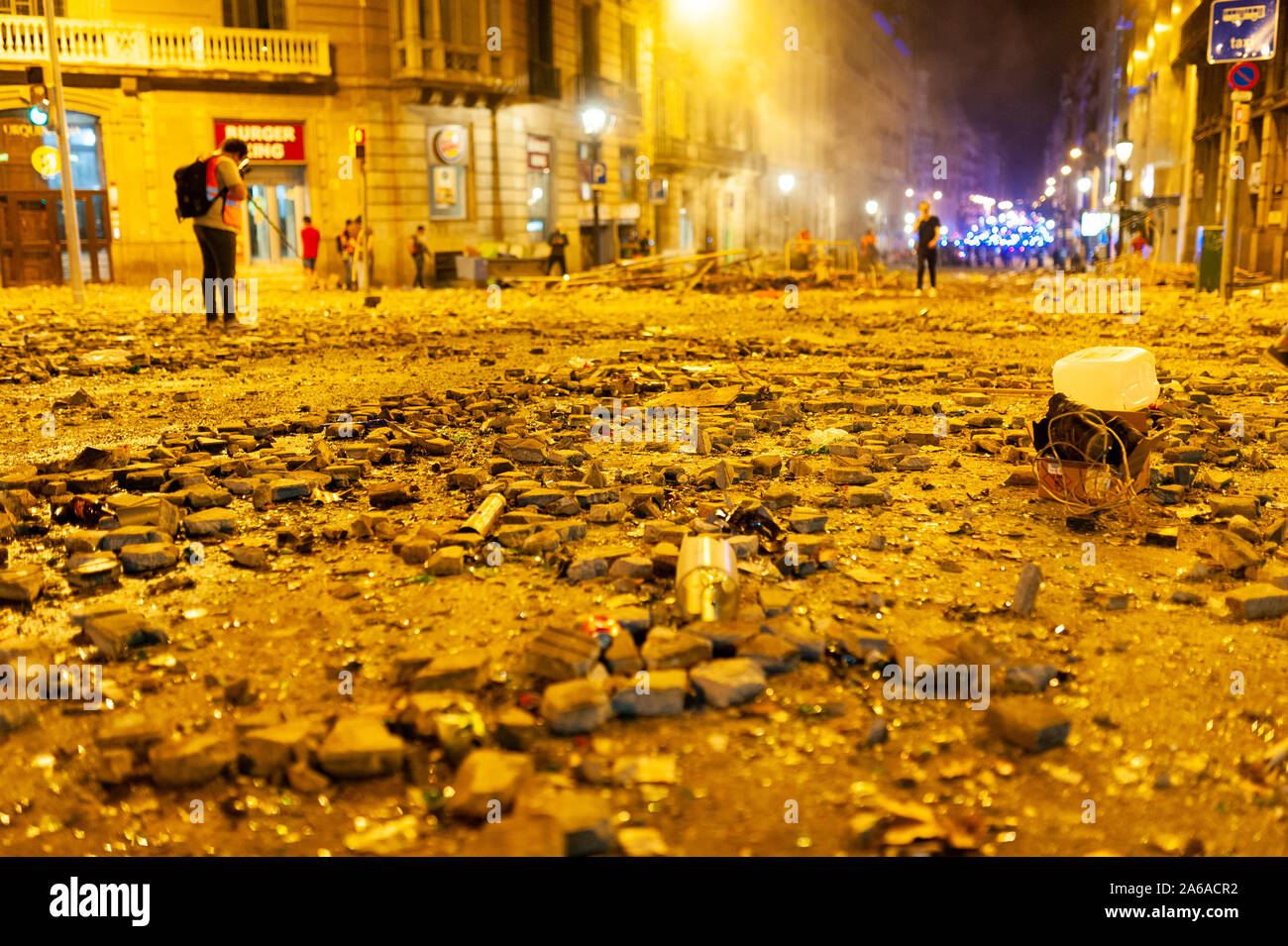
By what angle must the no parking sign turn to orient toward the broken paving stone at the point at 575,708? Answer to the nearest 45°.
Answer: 0° — it already faces it

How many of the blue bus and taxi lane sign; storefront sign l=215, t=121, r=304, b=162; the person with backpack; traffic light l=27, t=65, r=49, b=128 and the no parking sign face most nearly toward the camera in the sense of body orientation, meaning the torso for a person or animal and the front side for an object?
4

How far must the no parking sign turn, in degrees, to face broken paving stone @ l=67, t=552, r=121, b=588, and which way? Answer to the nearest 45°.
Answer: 0° — it already faces it

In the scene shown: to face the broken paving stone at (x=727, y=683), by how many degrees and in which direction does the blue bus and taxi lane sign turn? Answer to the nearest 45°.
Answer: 0° — it already faces it

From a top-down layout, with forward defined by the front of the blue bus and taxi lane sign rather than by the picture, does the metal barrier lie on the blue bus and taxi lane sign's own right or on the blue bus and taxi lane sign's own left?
on the blue bus and taxi lane sign's own right

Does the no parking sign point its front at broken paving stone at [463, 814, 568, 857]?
yes

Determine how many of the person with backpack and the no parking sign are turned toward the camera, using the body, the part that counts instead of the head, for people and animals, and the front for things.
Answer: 1

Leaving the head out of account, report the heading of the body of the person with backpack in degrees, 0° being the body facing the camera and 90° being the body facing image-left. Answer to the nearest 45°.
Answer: approximately 270°

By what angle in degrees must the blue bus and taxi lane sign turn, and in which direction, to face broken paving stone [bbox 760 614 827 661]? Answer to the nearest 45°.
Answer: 0° — it already faces it

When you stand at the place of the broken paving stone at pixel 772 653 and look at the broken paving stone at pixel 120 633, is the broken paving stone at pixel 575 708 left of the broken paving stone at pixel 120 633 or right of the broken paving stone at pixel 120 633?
left

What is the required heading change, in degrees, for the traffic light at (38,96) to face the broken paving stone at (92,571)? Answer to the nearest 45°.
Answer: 0° — it already faces it

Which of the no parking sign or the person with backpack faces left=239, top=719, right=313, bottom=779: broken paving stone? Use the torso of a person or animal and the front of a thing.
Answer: the no parking sign

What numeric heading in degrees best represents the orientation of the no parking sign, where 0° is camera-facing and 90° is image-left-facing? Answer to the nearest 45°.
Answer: approximately 0°

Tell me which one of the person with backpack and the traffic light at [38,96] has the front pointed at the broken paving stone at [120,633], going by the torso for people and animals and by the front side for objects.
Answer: the traffic light

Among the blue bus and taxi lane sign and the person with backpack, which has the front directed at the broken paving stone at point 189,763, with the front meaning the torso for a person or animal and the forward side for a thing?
the blue bus and taxi lane sign
